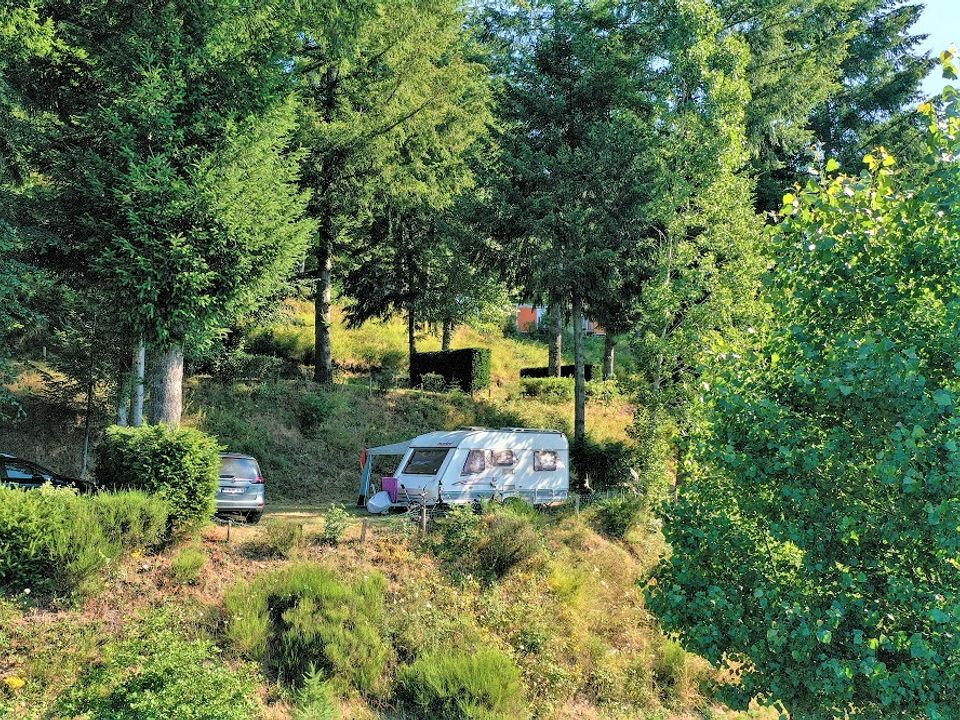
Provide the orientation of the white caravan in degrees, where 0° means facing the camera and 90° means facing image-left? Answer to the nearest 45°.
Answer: approximately 45°

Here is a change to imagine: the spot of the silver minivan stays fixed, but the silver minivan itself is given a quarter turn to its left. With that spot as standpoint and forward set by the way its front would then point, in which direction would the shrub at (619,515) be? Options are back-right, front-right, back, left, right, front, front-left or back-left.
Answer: back

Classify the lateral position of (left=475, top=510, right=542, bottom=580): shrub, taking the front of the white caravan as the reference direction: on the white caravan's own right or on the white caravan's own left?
on the white caravan's own left

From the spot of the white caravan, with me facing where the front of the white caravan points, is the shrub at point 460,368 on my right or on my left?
on my right

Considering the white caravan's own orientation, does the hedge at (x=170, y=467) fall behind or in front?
in front

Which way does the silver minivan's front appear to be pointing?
away from the camera

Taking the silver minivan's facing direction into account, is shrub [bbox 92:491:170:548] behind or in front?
behind

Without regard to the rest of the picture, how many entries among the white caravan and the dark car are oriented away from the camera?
0

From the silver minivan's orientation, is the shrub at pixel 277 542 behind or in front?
behind

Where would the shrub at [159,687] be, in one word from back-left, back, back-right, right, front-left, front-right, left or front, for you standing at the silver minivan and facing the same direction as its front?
back
